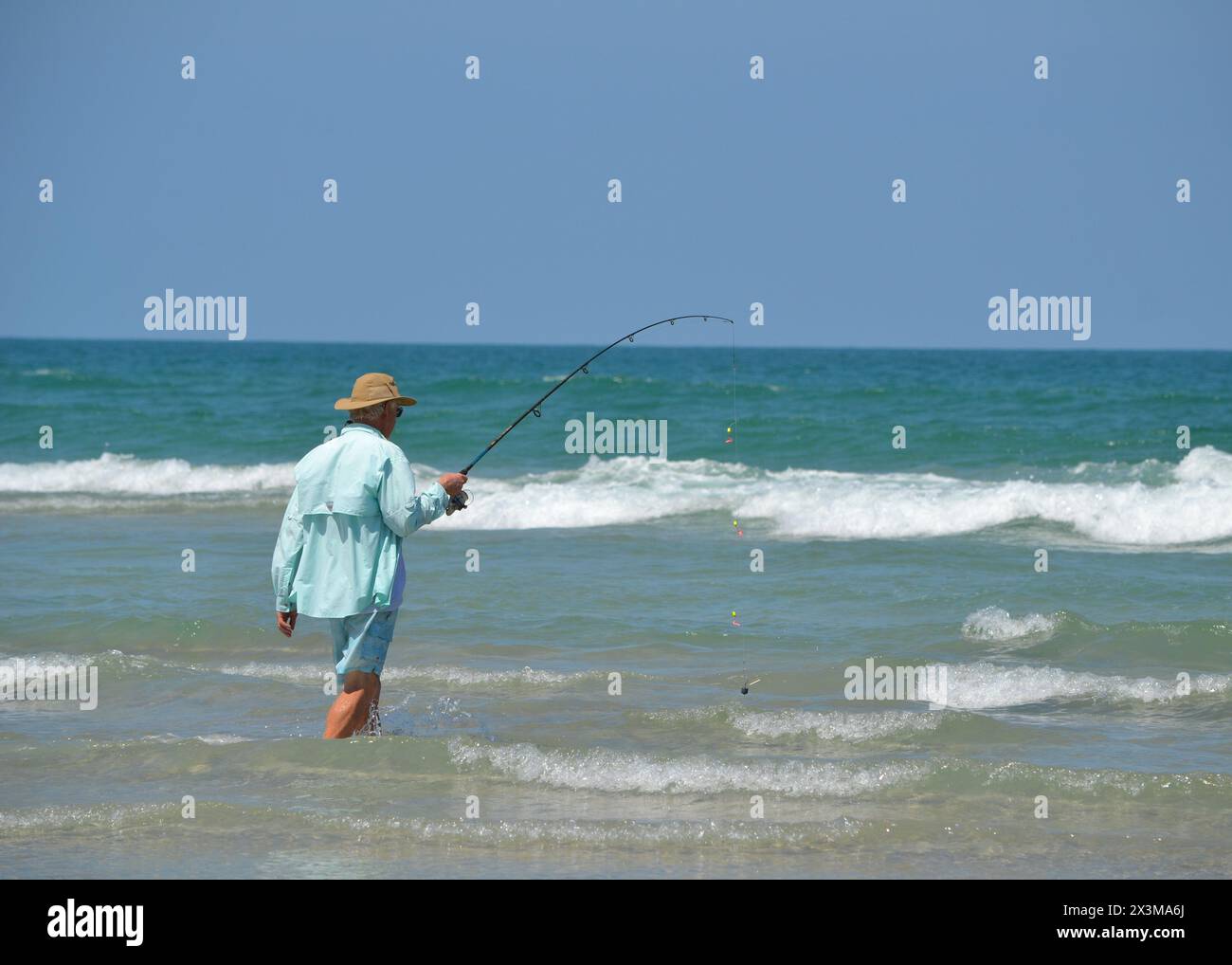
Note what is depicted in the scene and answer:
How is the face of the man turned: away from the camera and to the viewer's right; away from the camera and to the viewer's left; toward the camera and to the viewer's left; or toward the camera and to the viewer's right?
away from the camera and to the viewer's right

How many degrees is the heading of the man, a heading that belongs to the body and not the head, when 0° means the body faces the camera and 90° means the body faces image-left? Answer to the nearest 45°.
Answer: approximately 225°
